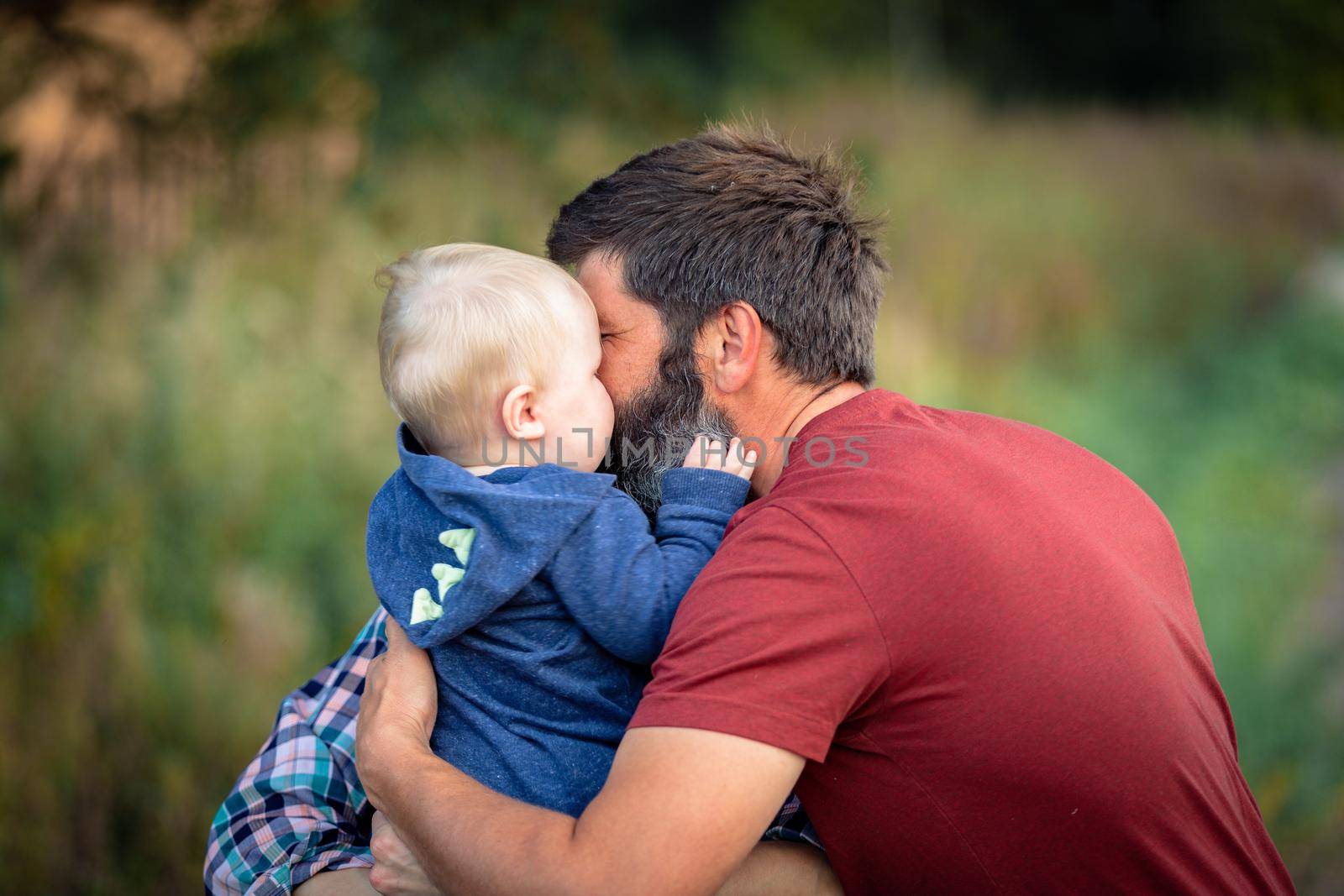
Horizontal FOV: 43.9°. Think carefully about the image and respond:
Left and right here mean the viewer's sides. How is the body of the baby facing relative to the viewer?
facing away from the viewer and to the right of the viewer

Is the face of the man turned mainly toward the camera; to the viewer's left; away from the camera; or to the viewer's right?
to the viewer's left
